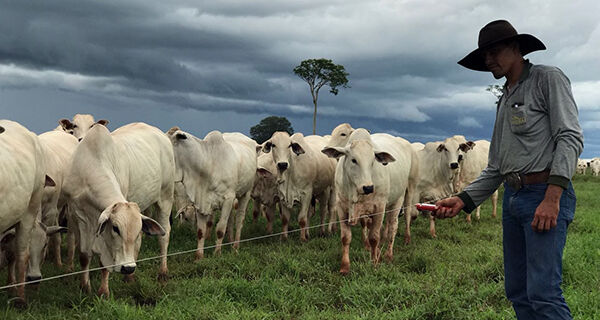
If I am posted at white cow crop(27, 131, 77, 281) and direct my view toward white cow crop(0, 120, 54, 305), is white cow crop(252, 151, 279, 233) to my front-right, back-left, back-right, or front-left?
back-left

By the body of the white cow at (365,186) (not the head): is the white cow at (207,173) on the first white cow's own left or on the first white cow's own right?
on the first white cow's own right

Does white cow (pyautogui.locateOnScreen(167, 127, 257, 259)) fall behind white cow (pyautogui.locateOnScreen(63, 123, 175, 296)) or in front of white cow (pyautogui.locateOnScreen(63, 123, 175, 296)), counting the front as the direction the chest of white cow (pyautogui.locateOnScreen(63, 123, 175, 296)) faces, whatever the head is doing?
behind

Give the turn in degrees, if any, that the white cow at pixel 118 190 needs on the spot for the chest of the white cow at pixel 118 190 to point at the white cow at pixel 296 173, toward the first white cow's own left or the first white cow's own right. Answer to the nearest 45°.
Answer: approximately 180°

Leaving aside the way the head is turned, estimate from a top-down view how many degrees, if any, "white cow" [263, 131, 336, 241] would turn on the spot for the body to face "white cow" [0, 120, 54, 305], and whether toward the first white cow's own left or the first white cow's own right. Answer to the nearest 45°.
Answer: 0° — it already faces it

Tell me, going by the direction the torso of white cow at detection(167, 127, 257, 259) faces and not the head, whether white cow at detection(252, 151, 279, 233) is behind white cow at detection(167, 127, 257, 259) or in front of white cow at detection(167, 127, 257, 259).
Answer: behind

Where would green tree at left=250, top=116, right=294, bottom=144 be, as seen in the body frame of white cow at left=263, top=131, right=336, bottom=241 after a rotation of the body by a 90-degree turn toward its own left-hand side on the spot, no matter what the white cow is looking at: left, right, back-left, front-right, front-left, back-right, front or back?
back-left
